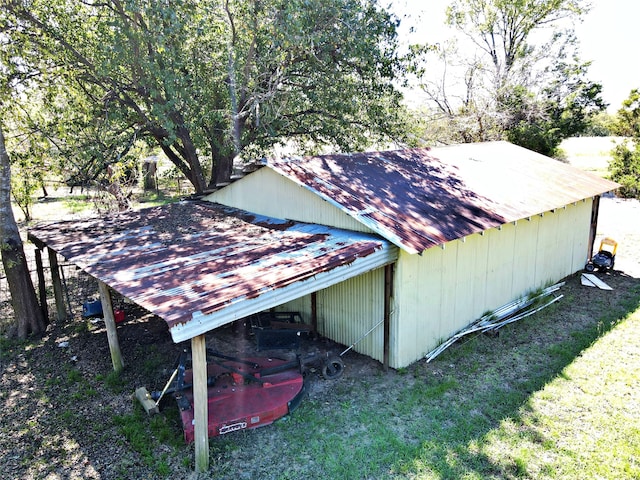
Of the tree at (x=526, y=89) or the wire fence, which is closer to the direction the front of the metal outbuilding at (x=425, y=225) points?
the wire fence

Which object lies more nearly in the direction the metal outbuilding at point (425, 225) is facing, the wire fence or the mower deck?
the mower deck

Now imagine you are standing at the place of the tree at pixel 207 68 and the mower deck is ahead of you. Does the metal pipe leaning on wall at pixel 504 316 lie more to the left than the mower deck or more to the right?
left

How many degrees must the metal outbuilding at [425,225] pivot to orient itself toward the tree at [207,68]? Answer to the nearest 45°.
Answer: approximately 90° to its right

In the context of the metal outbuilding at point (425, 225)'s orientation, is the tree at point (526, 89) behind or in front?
behind

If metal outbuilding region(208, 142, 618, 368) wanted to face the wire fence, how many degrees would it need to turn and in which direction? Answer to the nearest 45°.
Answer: approximately 45° to its right

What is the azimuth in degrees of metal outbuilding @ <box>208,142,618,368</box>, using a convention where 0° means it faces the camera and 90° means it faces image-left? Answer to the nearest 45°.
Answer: approximately 45°
